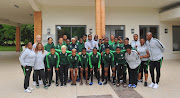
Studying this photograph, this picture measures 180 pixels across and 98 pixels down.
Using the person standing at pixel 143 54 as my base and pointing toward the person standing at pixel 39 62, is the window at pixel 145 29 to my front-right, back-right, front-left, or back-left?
back-right

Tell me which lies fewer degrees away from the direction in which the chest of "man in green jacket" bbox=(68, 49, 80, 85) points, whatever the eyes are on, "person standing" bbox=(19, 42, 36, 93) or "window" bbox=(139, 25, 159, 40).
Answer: the person standing

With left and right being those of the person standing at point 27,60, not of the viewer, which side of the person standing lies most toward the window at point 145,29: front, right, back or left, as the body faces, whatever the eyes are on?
left

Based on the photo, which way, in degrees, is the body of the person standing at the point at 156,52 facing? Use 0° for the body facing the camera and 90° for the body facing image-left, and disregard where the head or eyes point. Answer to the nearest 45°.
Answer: approximately 45°

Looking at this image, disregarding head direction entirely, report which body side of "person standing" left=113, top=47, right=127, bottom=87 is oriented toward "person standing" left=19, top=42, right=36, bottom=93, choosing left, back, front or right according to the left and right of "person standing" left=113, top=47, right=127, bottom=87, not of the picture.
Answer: right

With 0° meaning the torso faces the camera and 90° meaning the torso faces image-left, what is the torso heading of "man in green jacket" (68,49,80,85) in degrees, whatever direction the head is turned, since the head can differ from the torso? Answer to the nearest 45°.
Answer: approximately 0°

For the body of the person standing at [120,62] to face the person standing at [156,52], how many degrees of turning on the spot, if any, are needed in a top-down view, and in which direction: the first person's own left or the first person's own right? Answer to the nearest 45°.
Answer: approximately 90° to the first person's own left

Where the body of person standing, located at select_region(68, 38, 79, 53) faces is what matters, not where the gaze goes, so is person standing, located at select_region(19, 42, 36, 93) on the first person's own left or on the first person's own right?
on the first person's own right

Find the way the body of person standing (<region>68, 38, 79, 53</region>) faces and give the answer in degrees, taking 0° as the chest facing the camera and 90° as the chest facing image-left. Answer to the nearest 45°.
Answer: approximately 0°
